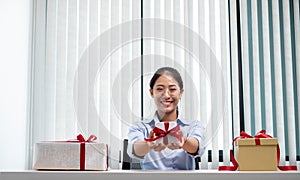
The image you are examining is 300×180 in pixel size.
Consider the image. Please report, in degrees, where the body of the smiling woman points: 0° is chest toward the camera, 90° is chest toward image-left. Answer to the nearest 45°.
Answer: approximately 0°
